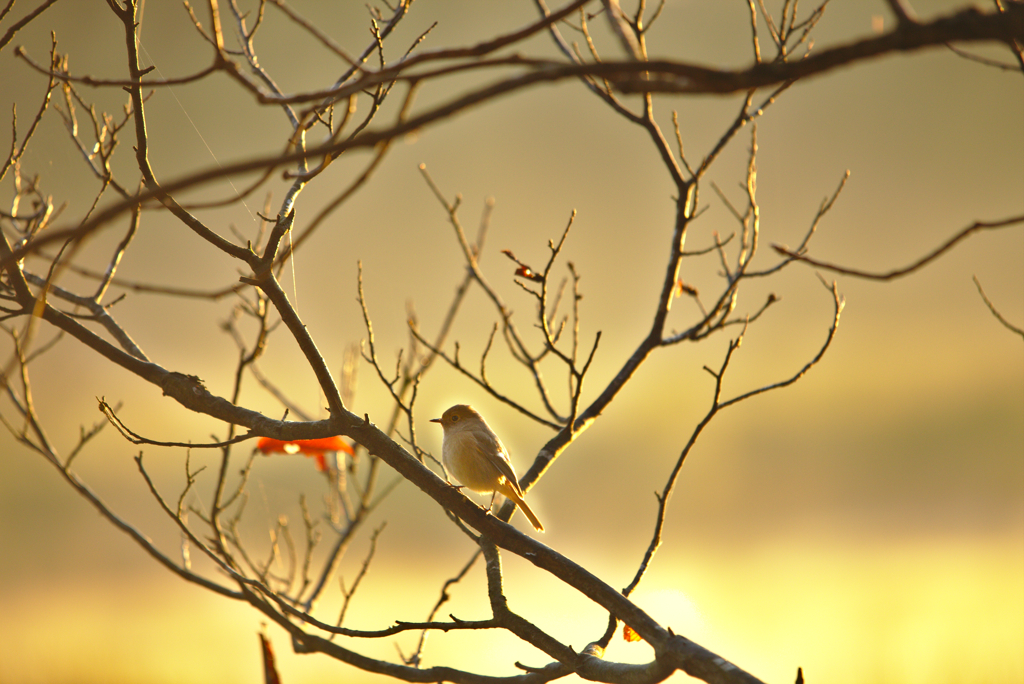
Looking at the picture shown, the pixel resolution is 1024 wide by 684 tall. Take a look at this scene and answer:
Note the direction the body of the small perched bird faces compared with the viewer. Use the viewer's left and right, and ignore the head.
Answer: facing to the left of the viewer
